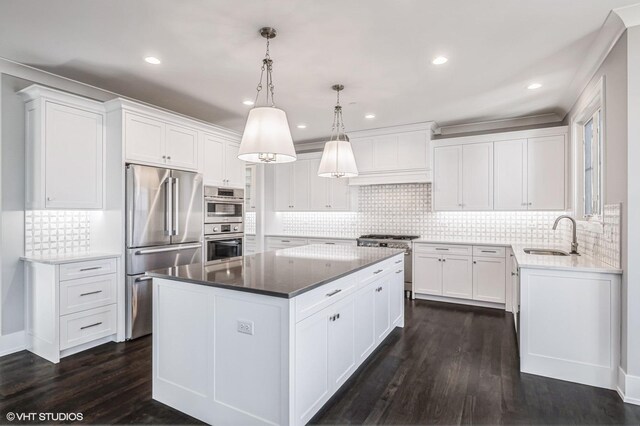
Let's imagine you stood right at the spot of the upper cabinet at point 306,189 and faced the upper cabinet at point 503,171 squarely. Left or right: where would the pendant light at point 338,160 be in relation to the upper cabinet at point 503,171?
right

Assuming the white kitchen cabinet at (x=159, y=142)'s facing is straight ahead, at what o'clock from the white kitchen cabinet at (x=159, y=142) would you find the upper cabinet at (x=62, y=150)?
The upper cabinet is roughly at 4 o'clock from the white kitchen cabinet.

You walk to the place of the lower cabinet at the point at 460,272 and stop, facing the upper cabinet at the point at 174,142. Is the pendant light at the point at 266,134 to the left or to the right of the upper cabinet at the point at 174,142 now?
left

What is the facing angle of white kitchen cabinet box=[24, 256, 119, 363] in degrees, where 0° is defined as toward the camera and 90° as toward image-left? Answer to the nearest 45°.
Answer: approximately 315°

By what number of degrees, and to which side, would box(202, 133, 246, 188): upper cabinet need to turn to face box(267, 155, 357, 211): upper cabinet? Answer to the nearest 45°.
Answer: approximately 90° to its left

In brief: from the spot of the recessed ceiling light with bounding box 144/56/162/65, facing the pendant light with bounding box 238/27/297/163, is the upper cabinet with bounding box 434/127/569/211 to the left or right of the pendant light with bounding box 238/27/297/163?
left

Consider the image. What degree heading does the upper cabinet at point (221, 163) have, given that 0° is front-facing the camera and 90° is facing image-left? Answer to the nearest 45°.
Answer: approximately 315°

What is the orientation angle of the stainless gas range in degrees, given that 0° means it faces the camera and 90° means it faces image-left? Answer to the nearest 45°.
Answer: approximately 0°

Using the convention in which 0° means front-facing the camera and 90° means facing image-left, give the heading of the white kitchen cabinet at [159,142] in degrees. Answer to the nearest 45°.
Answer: approximately 315°

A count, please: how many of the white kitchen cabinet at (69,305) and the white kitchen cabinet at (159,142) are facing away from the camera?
0

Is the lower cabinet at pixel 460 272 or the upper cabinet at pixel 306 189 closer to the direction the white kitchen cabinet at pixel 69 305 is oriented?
the lower cabinet
